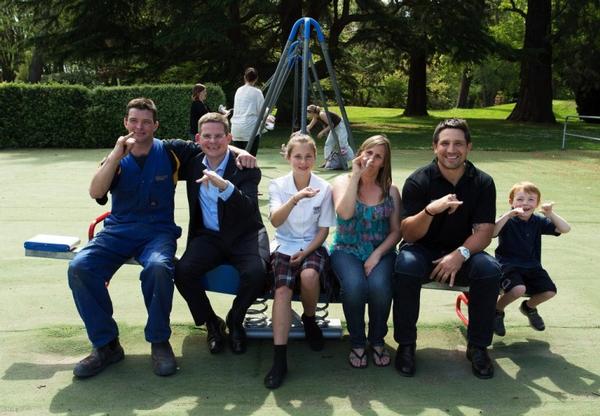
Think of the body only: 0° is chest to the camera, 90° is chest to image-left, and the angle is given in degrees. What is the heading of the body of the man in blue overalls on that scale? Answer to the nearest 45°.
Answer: approximately 0°

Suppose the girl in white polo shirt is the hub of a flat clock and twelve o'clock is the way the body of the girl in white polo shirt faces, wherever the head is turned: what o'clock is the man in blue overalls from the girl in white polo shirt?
The man in blue overalls is roughly at 3 o'clock from the girl in white polo shirt.

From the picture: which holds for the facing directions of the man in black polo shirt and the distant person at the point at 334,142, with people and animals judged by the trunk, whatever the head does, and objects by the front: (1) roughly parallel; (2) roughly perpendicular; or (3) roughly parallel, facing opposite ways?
roughly perpendicular

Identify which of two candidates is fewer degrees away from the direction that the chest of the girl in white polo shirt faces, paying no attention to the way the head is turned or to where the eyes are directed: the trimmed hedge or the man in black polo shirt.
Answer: the man in black polo shirt

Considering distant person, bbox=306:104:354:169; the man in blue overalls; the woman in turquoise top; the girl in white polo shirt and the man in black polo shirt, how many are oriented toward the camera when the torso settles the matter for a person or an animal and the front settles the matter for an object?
4

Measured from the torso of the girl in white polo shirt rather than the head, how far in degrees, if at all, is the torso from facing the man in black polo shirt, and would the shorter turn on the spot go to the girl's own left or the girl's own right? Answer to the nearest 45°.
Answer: approximately 90° to the girl's own left

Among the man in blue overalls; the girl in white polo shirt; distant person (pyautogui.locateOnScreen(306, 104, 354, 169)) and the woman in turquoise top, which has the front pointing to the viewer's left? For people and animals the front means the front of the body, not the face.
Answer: the distant person

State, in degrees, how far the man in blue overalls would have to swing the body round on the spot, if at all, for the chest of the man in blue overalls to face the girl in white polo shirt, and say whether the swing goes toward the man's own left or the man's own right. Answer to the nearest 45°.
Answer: approximately 90° to the man's own left

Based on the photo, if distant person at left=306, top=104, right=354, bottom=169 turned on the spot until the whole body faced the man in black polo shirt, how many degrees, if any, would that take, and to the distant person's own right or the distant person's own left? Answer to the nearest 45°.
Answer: approximately 90° to the distant person's own left

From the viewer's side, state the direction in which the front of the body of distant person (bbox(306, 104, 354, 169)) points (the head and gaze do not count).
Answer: to the viewer's left

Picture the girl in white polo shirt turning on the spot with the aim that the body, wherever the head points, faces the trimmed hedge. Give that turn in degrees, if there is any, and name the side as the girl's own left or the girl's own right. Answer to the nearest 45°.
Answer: approximately 135° to the girl's own right

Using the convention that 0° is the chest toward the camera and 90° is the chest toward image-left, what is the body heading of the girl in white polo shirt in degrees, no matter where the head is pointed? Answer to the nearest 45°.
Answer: approximately 0°
